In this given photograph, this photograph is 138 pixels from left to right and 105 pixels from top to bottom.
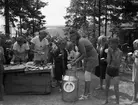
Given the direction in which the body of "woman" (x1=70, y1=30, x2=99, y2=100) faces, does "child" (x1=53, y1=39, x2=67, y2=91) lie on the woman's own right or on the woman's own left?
on the woman's own right

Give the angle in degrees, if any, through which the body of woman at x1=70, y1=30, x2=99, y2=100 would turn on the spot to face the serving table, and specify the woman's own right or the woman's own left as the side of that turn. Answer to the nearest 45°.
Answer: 0° — they already face it

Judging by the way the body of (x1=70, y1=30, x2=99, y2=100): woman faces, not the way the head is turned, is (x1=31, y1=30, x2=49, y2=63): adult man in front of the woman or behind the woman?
in front

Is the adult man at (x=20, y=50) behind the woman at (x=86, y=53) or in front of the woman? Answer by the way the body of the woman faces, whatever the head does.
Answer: in front

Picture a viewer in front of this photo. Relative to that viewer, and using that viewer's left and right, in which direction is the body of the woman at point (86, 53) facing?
facing to the left of the viewer

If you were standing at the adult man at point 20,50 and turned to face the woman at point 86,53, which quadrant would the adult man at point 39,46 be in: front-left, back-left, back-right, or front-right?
front-left
